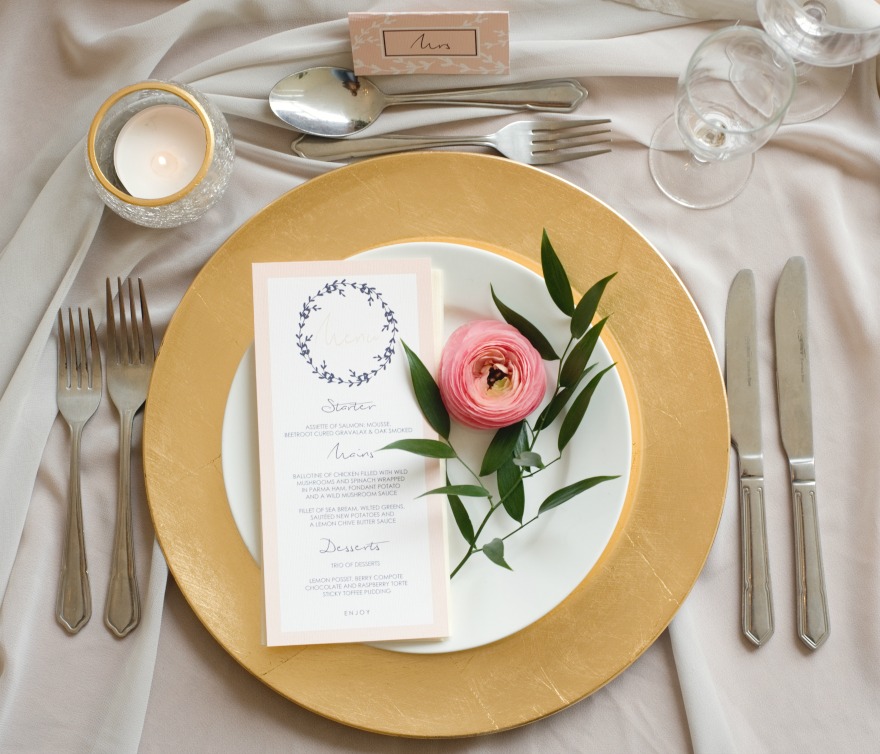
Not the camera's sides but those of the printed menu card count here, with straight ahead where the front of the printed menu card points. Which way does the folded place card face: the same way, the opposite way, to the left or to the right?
the same way

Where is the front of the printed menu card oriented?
toward the camera

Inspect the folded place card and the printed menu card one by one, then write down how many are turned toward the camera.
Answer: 2

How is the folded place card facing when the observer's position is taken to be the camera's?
facing the viewer
